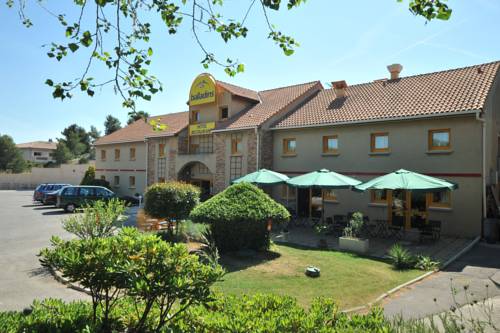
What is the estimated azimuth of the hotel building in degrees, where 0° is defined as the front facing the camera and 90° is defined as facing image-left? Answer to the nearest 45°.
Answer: approximately 45°

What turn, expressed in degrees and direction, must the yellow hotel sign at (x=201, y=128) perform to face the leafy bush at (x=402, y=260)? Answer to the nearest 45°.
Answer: approximately 45° to its left

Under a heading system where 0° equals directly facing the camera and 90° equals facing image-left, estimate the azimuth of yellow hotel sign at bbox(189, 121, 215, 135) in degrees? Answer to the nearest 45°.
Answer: approximately 45°

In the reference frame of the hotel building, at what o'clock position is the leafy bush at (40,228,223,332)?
The leafy bush is roughly at 11 o'clock from the hotel building.

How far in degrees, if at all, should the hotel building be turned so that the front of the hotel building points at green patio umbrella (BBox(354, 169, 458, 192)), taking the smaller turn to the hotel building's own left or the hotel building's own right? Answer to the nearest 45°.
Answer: approximately 45° to the hotel building's own left

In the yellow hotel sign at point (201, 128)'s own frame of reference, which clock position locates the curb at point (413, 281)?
The curb is roughly at 10 o'clock from the yellow hotel sign.

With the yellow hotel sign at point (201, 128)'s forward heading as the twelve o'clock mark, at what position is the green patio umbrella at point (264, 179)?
The green patio umbrella is roughly at 10 o'clock from the yellow hotel sign.
